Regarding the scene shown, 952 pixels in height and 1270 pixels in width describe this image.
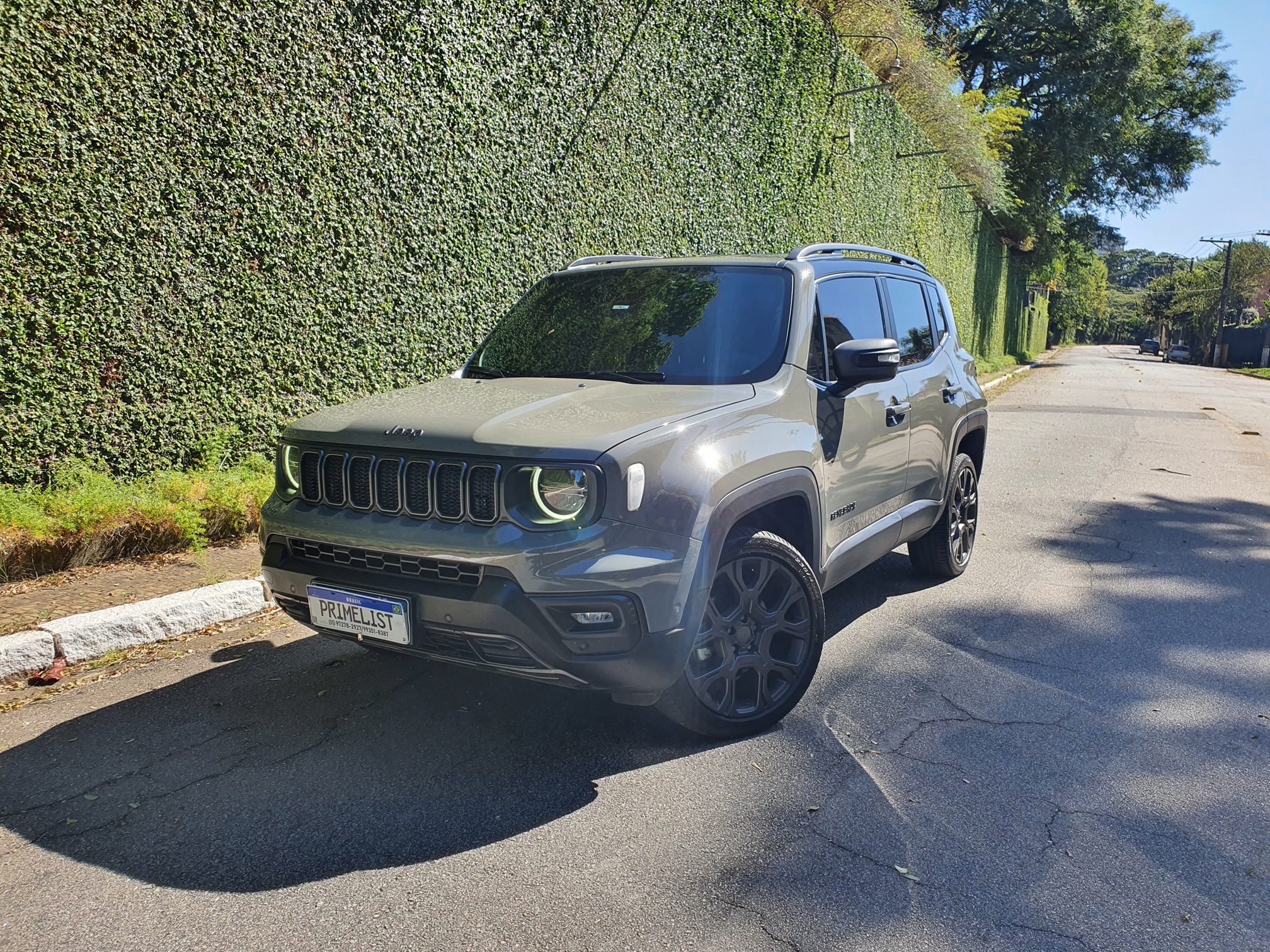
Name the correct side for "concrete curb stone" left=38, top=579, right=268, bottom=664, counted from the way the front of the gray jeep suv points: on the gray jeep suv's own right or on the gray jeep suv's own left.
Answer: on the gray jeep suv's own right

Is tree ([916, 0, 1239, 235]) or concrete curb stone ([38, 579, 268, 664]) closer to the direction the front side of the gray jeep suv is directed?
the concrete curb stone

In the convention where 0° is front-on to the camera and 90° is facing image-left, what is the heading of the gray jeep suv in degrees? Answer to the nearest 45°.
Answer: approximately 45°

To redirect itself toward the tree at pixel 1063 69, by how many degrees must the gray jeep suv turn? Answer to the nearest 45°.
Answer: approximately 180°
